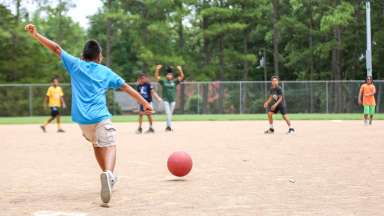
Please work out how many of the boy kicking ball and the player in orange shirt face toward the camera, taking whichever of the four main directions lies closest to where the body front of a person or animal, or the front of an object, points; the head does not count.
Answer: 1

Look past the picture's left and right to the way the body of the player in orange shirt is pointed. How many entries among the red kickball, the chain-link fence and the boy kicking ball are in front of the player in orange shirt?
2

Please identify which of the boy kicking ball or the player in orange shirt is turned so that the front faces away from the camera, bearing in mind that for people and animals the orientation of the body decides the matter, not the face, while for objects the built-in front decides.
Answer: the boy kicking ball

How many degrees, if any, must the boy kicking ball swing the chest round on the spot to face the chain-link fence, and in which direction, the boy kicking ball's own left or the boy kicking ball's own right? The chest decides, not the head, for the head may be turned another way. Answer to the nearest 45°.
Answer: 0° — they already face it

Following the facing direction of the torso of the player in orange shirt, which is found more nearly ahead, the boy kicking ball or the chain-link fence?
the boy kicking ball

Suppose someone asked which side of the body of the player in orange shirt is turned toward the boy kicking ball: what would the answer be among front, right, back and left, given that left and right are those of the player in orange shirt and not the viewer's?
front

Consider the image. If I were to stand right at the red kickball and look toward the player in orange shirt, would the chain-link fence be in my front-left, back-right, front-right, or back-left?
front-left

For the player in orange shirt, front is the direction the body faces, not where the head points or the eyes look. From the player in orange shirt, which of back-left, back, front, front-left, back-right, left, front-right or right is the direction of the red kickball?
front

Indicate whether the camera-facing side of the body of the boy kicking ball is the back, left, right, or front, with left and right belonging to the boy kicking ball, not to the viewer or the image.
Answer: back

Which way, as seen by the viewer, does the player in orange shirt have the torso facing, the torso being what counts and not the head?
toward the camera
